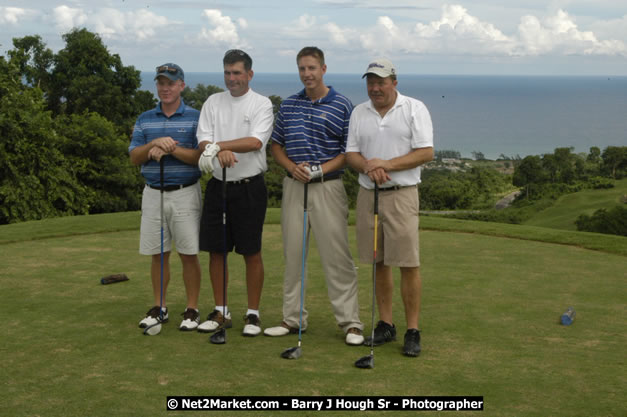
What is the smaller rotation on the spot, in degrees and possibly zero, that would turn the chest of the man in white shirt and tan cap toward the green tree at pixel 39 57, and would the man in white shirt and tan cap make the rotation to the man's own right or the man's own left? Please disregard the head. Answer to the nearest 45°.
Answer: approximately 90° to the man's own right

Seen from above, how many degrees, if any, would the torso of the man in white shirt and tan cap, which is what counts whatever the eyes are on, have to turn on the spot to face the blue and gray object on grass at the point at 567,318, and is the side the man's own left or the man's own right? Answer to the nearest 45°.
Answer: approximately 135° to the man's own left

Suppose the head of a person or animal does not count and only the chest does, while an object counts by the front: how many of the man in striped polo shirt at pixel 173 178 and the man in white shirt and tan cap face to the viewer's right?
0

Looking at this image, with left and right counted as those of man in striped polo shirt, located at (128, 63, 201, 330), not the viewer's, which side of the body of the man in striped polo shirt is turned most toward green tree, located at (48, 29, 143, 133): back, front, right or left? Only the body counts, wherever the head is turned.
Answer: back

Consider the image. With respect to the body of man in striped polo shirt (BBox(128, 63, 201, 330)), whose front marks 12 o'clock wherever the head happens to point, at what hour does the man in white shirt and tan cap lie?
The man in white shirt and tan cap is roughly at 10 o'clock from the man in striped polo shirt.

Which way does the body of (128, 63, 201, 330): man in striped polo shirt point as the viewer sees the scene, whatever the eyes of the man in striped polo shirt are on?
toward the camera

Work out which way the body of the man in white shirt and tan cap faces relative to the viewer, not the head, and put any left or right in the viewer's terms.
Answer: facing the viewer and to the left of the viewer

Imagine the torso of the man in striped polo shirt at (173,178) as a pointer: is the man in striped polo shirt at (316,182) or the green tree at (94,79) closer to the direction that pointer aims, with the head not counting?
the man in striped polo shirt

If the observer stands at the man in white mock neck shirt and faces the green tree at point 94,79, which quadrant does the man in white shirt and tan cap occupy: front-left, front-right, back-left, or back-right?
back-right

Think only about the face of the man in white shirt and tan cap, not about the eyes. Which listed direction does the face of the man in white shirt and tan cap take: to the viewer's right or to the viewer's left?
to the viewer's left

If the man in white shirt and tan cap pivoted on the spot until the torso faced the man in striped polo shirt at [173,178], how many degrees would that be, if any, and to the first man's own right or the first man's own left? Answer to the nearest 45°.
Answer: approximately 45° to the first man's own right

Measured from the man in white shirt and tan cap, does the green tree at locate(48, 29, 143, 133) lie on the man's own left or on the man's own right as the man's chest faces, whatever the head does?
on the man's own right
